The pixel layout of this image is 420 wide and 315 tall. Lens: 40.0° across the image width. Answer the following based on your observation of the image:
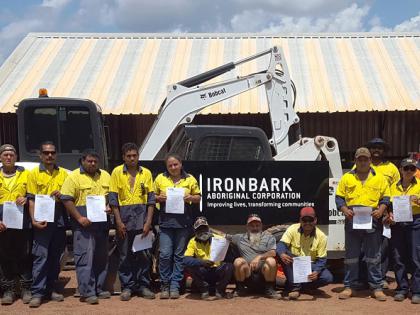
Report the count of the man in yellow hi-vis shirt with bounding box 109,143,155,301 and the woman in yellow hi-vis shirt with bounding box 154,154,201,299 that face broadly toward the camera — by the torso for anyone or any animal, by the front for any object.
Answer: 2

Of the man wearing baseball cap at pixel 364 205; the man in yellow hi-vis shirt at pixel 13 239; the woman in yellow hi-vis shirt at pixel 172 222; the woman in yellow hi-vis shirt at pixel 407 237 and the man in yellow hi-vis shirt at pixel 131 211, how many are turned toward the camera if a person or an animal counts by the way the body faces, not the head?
5

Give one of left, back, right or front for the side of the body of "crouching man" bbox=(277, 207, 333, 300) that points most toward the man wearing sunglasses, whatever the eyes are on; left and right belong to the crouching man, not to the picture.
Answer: right

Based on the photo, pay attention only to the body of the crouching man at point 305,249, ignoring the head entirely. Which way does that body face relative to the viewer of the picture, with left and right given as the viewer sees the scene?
facing the viewer

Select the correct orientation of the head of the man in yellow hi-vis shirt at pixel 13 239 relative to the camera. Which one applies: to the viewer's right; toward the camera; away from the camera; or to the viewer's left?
toward the camera

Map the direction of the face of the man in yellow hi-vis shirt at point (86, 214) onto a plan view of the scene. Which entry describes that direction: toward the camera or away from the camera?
toward the camera

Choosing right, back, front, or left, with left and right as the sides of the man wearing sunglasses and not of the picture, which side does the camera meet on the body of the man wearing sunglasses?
front

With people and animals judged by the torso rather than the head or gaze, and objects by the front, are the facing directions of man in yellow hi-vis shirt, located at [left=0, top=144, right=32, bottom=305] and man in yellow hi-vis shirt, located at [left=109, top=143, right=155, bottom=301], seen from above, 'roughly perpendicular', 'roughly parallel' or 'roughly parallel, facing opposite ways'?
roughly parallel

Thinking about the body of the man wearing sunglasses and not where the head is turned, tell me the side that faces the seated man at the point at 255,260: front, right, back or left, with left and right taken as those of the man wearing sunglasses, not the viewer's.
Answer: left

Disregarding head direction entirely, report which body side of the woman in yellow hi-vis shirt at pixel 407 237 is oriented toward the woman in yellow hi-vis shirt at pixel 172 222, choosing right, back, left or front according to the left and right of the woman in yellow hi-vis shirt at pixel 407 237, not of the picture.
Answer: right

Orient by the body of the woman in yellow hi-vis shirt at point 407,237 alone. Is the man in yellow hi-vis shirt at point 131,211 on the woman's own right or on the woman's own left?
on the woman's own right

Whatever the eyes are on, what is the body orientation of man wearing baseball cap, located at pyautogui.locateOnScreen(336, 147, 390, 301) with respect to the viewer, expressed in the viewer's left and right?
facing the viewer

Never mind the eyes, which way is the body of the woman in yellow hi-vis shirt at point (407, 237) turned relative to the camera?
toward the camera

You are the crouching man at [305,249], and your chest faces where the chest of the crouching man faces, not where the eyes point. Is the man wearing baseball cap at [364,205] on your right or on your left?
on your left
